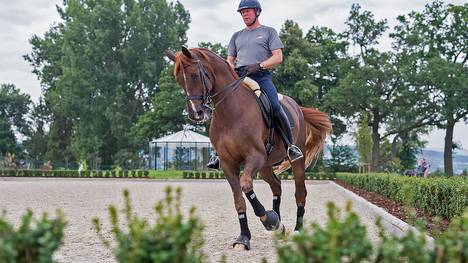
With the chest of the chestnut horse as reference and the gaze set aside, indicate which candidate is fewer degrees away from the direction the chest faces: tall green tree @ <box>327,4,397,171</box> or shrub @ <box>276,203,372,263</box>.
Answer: the shrub

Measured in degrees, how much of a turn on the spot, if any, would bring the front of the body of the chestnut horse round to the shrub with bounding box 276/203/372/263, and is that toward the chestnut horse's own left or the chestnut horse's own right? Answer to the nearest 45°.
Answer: approximately 45° to the chestnut horse's own left

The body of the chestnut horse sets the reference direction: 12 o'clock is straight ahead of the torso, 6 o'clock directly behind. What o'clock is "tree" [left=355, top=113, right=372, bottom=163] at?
The tree is roughly at 5 o'clock from the chestnut horse.

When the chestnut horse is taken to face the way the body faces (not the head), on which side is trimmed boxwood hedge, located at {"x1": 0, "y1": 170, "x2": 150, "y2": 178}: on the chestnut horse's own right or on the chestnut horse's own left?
on the chestnut horse's own right

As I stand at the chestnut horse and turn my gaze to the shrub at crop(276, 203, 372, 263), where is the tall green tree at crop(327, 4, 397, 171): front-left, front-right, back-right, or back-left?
back-left

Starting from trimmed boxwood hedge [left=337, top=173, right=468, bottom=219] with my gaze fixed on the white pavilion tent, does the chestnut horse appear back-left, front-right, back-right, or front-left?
back-left

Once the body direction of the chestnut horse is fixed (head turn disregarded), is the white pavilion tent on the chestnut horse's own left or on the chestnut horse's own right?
on the chestnut horse's own right

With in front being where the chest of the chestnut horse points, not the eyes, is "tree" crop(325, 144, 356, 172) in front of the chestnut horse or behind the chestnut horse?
behind

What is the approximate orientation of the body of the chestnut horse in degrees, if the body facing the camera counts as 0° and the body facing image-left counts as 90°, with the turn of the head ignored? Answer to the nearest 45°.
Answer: approximately 45°

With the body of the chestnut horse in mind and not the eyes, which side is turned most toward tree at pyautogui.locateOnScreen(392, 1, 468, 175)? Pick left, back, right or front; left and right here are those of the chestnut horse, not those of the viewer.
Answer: back

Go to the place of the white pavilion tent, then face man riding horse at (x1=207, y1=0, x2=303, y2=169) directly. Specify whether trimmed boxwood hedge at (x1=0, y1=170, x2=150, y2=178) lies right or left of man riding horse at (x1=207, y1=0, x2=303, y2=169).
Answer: right
